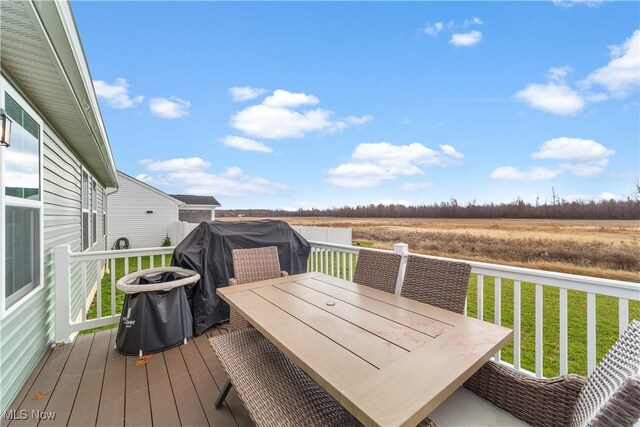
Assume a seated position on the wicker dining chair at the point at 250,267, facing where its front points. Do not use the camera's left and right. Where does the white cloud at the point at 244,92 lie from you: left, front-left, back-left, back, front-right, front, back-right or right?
back-left

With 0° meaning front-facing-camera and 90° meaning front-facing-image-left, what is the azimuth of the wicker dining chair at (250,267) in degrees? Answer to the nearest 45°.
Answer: approximately 315°

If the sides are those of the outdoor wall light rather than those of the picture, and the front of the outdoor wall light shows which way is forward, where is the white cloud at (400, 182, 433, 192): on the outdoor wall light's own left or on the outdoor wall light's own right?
on the outdoor wall light's own left

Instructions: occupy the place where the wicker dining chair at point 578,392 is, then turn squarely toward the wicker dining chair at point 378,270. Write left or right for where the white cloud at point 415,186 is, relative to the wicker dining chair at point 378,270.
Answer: right

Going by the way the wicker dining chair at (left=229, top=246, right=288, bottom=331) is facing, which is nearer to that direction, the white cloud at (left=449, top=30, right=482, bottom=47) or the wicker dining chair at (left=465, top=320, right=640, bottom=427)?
the wicker dining chair

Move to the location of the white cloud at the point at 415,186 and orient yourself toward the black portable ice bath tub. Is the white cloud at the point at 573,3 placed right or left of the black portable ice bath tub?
left

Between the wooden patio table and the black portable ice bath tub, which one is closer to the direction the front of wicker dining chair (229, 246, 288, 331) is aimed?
the wooden patio table

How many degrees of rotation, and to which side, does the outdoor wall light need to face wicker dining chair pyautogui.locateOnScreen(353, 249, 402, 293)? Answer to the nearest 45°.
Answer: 0° — it already faces it
